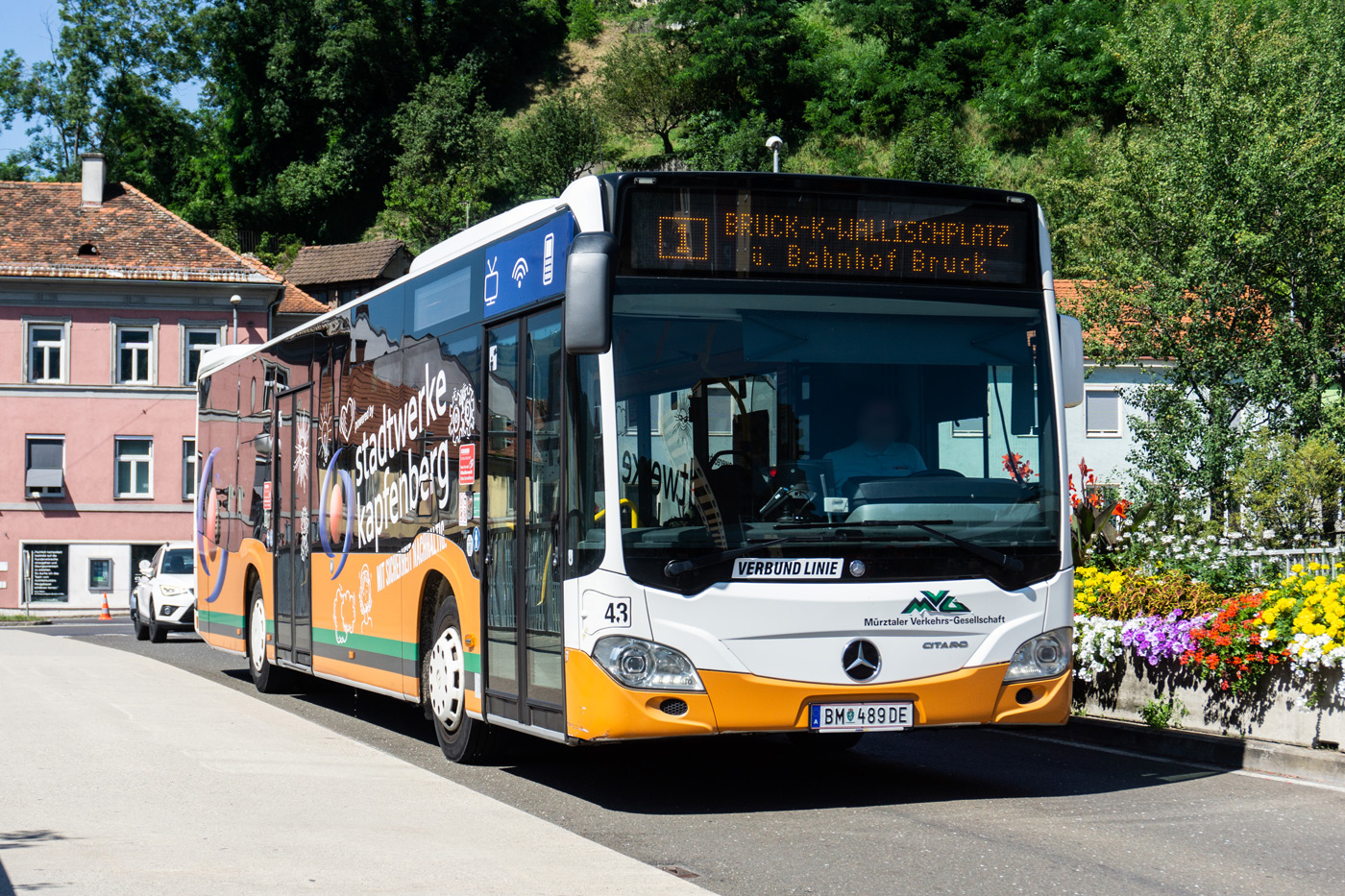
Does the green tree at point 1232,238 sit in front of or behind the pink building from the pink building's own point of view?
in front

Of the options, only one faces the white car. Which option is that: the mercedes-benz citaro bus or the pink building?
the pink building

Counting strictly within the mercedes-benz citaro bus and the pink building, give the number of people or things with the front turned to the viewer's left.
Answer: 0

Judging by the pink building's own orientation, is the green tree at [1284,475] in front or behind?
in front

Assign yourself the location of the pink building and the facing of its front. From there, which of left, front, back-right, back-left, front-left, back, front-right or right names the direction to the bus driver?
front

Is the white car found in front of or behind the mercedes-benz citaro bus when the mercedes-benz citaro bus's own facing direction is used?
behind

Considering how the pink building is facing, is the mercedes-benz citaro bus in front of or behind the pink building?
in front

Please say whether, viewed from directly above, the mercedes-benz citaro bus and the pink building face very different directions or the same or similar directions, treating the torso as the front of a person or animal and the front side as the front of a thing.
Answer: same or similar directions

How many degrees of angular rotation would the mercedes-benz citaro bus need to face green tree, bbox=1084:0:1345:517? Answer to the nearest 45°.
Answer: approximately 90° to its left

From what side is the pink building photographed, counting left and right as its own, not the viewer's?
front

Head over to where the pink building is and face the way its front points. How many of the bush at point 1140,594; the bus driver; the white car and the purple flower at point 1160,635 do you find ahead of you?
4

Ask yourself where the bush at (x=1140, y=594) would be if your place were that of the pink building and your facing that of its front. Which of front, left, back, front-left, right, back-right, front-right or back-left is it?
front

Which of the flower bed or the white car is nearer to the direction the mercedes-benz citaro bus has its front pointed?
the flower bed

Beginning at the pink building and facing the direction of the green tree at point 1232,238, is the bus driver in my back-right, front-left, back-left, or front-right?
front-right

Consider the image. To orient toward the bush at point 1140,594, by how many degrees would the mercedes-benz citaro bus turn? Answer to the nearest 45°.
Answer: approximately 90° to its left

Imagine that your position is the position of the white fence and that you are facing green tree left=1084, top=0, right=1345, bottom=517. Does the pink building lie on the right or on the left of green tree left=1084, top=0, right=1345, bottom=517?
left
